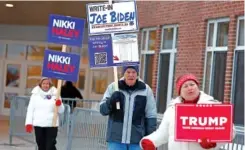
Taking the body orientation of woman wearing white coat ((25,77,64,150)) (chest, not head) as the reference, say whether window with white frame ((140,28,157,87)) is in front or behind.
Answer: behind

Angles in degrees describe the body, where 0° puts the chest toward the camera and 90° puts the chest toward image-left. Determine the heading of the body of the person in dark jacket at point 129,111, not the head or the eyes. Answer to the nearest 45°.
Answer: approximately 0°

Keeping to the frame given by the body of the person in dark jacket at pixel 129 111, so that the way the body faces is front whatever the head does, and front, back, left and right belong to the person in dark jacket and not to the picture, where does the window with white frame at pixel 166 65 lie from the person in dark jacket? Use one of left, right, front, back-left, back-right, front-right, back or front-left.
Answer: back
